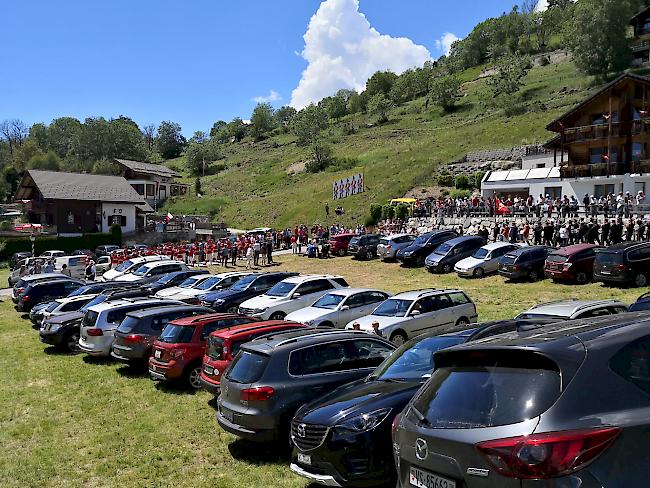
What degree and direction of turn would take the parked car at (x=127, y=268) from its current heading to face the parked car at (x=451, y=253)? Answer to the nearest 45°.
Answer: approximately 90° to its left

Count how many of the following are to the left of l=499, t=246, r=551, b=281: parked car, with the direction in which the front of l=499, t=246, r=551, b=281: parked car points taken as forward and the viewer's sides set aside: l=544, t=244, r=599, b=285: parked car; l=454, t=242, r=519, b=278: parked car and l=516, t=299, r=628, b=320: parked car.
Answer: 1

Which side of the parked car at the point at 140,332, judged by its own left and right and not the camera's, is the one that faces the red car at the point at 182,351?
right

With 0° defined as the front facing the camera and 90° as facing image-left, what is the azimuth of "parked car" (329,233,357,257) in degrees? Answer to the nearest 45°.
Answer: approximately 45°

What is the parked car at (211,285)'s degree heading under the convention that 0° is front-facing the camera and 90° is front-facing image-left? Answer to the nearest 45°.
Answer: approximately 45°

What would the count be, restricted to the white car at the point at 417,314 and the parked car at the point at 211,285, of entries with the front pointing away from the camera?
0

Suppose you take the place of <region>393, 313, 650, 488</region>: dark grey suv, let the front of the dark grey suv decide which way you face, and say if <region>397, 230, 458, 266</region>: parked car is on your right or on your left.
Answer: on your left

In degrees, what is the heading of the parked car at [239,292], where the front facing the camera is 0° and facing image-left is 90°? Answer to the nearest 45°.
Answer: approximately 45°

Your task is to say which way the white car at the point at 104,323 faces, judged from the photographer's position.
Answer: facing away from the viewer and to the right of the viewer

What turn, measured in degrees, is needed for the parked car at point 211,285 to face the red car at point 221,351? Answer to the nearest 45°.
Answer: approximately 45° to its left

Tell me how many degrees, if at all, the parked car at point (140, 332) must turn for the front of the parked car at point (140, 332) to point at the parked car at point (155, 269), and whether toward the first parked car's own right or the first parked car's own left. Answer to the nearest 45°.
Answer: approximately 45° to the first parked car's own left

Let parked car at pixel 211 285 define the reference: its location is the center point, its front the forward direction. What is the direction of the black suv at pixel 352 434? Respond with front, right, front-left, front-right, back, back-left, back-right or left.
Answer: front-left

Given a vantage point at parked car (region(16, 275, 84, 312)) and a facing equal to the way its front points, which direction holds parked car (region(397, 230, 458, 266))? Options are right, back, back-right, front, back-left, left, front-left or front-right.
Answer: front-right

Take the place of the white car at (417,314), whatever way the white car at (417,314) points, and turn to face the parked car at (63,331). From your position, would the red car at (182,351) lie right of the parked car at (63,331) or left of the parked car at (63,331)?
left

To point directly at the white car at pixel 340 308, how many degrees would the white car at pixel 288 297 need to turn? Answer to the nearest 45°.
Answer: approximately 90° to its left

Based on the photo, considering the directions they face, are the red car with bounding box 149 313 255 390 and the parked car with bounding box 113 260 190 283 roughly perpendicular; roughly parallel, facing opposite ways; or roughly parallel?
roughly parallel, facing opposite ways

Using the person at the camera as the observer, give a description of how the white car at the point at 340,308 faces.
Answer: facing the viewer and to the left of the viewer

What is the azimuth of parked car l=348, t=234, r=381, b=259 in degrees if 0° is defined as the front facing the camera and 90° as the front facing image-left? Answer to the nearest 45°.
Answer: approximately 45°

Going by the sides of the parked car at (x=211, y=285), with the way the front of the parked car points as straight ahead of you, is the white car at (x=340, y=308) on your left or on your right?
on your left

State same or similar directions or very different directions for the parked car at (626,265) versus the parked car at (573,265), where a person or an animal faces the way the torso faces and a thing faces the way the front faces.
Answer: same or similar directions

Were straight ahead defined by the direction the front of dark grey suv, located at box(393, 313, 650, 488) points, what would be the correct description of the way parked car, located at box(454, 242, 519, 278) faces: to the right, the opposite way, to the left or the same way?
the opposite way

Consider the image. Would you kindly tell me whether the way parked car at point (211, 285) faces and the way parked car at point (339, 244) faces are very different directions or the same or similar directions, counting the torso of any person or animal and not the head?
same or similar directions
